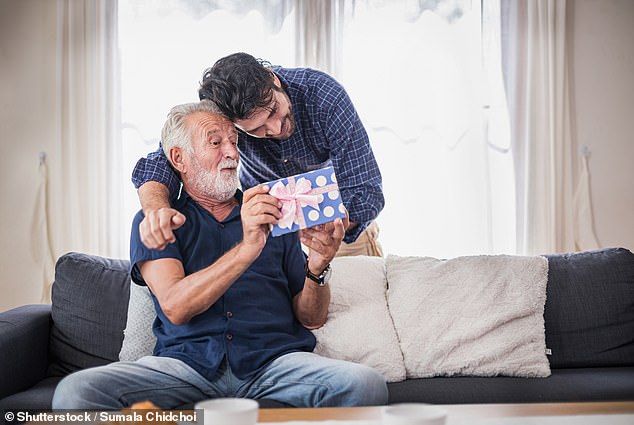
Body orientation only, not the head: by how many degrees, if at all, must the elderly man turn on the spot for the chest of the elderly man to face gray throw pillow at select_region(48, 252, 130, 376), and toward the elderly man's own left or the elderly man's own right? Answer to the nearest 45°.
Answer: approximately 135° to the elderly man's own right

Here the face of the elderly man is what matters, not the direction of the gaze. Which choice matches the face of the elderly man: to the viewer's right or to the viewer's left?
to the viewer's right

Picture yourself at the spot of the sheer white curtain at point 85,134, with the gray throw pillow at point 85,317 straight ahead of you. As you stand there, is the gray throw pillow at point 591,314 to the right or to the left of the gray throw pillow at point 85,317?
left

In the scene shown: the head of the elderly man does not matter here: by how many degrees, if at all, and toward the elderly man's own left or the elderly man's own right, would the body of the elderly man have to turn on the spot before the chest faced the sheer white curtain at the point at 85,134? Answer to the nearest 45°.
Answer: approximately 135° to the elderly man's own right

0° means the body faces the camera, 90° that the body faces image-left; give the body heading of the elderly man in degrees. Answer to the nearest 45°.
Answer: approximately 0°

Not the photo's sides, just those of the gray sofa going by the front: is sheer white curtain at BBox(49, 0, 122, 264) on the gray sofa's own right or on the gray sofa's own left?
on the gray sofa's own right

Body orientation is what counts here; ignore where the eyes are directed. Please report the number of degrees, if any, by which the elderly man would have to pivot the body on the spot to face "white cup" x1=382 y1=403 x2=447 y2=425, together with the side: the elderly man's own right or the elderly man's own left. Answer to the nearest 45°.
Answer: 0° — they already face it
